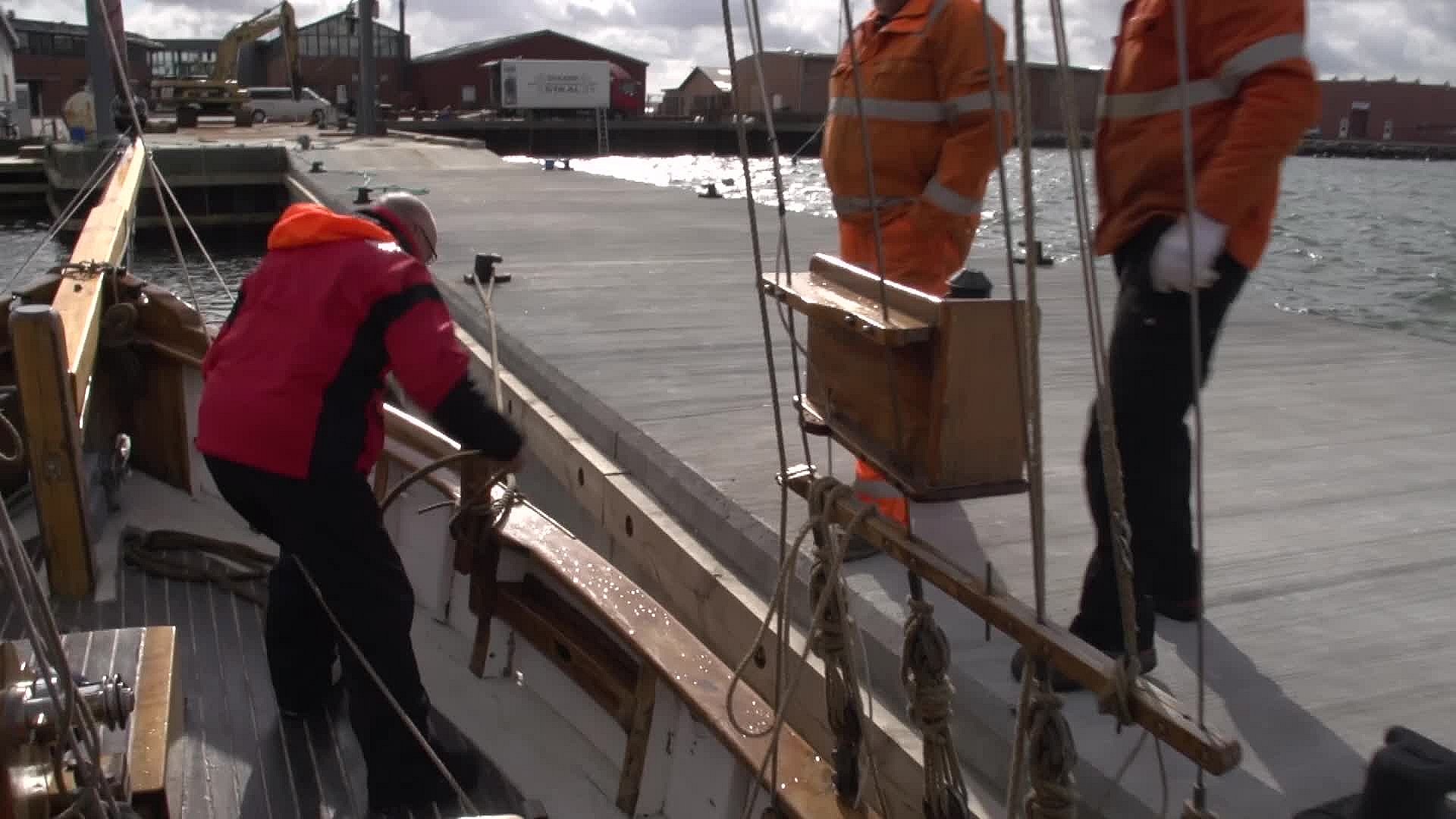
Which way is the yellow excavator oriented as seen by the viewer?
to the viewer's right

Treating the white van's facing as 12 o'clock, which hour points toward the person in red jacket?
The person in red jacket is roughly at 3 o'clock from the white van.

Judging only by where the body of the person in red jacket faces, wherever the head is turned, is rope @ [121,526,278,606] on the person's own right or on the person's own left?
on the person's own left

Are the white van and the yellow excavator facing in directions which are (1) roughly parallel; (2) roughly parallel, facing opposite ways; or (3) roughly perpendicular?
roughly parallel

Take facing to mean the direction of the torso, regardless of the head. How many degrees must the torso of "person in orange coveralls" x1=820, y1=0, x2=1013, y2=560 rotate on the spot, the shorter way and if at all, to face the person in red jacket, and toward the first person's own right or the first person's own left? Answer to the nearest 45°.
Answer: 0° — they already face them

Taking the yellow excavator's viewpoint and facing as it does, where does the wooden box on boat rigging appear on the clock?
The wooden box on boat rigging is roughly at 3 o'clock from the yellow excavator.

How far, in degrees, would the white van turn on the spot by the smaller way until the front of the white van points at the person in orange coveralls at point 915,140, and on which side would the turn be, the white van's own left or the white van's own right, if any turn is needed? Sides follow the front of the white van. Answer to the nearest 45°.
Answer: approximately 90° to the white van's own right

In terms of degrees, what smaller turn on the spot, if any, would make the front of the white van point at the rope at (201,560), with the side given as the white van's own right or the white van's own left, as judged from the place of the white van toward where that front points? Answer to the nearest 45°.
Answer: approximately 90° to the white van's own right

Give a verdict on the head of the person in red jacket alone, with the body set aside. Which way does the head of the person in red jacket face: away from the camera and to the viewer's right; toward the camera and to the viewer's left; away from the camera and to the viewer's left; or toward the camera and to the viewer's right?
away from the camera and to the viewer's right

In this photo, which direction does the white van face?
to the viewer's right

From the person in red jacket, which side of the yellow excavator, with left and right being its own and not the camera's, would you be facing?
right

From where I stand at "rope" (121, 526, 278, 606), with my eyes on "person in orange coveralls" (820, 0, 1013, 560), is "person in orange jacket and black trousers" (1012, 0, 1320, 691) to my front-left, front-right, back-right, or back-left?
front-right

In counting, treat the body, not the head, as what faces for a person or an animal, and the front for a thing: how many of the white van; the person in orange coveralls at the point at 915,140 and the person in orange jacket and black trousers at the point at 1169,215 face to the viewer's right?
1

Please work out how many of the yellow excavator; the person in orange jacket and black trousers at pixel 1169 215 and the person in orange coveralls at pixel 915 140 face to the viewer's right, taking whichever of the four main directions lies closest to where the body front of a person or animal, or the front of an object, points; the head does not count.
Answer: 1

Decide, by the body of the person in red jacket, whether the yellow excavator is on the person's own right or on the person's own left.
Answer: on the person's own left
